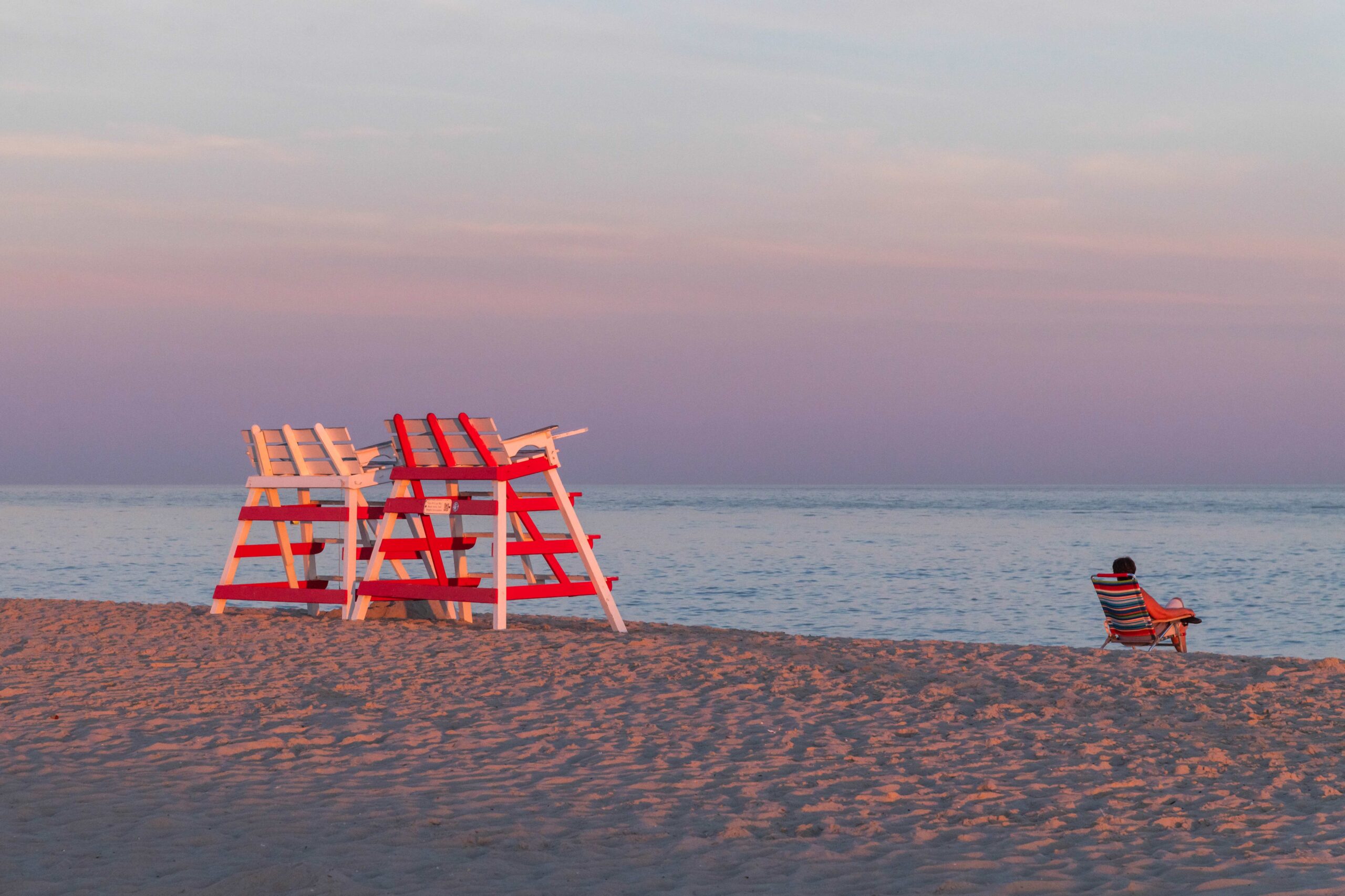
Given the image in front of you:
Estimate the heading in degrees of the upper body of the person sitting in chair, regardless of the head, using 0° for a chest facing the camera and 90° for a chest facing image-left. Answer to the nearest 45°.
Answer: approximately 225°

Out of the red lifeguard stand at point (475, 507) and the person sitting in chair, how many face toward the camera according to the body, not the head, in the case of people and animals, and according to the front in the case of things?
0

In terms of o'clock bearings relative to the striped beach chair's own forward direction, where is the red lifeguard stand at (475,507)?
The red lifeguard stand is roughly at 7 o'clock from the striped beach chair.

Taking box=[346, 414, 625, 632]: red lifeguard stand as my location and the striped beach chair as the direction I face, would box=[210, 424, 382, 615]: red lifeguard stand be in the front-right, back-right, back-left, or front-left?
back-left

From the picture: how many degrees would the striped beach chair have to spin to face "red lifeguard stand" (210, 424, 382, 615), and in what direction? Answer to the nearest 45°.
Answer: approximately 135° to its left

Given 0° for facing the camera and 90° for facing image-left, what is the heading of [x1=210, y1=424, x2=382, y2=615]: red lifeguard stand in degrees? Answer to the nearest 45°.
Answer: approximately 225°

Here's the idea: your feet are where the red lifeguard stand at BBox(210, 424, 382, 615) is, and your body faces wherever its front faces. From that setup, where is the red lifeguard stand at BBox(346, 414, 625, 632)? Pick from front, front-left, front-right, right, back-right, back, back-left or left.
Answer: right

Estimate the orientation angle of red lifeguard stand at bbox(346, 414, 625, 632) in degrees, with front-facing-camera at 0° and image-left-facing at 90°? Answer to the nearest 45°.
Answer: approximately 225°
